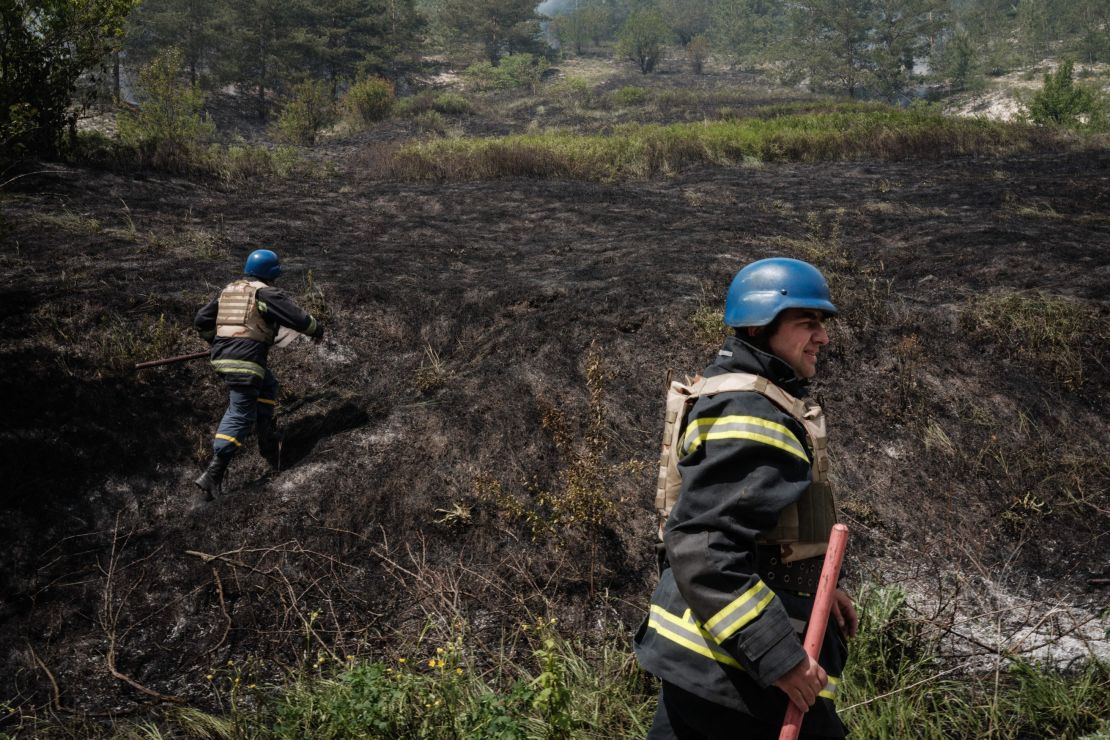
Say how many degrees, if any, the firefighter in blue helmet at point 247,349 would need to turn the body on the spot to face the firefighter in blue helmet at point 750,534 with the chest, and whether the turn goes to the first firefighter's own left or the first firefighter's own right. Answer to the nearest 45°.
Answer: approximately 135° to the first firefighter's own right

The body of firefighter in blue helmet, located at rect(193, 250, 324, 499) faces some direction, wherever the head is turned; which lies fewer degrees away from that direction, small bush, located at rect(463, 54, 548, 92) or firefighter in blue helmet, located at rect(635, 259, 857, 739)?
the small bush

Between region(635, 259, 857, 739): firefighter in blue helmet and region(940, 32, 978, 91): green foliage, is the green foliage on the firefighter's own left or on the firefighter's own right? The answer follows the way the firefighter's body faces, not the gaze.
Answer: on the firefighter's own left

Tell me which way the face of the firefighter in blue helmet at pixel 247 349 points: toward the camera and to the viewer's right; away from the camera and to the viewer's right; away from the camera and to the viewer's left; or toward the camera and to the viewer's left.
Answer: away from the camera and to the viewer's right

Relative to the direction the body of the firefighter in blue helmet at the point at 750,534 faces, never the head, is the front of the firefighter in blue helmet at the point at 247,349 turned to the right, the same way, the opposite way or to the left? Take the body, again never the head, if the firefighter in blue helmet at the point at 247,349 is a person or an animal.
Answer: to the left

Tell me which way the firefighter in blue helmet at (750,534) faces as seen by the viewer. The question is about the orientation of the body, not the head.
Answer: to the viewer's right

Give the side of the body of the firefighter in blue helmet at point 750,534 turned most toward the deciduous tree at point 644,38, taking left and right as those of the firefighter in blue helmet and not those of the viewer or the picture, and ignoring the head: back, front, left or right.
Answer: left

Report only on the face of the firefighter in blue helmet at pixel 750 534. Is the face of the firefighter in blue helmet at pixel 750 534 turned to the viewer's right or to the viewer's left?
to the viewer's right

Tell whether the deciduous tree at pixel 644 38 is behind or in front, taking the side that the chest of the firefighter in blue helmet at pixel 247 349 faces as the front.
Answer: in front

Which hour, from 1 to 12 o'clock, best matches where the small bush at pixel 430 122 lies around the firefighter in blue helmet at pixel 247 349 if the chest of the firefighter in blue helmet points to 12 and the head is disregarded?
The small bush is roughly at 11 o'clock from the firefighter in blue helmet.

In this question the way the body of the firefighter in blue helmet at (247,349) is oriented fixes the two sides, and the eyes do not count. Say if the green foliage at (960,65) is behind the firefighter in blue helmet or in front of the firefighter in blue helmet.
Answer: in front

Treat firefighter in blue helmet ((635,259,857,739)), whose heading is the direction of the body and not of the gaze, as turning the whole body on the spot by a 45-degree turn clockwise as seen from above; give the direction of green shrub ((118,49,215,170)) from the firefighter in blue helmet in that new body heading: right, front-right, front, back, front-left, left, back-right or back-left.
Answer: back

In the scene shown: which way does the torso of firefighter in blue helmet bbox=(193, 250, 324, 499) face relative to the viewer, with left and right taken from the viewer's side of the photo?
facing away from the viewer and to the right of the viewer

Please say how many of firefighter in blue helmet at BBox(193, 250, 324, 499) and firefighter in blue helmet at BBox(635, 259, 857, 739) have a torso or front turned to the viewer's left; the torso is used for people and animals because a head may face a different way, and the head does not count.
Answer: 0
